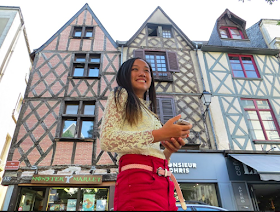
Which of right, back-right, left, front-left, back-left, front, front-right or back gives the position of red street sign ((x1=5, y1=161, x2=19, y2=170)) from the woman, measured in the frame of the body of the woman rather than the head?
back

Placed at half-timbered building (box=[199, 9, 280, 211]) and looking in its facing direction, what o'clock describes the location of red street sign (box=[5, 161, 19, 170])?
The red street sign is roughly at 2 o'clock from the half-timbered building.

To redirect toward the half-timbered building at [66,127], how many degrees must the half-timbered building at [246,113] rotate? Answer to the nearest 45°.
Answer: approximately 45° to its right

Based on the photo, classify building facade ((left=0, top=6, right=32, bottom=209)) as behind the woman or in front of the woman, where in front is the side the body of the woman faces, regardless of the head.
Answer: behind

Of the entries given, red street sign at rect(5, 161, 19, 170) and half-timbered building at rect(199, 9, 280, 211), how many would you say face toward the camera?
2

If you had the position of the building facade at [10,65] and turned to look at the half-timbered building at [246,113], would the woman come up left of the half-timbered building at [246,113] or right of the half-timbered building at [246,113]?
right

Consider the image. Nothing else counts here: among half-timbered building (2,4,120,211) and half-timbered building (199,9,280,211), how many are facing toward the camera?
2

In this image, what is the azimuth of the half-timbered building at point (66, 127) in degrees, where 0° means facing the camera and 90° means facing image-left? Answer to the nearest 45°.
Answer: approximately 0°
